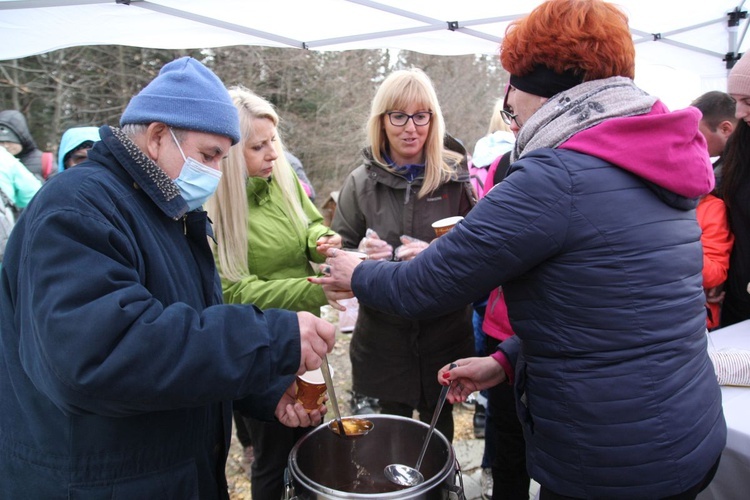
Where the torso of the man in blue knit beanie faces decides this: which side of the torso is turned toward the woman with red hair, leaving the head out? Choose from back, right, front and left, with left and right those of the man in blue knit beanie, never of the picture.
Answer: front

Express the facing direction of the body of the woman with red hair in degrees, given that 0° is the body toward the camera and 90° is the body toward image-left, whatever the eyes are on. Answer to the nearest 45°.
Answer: approximately 135°

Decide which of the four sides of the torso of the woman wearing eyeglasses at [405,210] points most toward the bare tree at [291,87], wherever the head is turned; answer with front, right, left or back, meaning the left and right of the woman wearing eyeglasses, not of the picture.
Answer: back

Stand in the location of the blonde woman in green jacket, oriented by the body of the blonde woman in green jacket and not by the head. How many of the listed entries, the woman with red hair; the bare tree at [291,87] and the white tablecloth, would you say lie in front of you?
2

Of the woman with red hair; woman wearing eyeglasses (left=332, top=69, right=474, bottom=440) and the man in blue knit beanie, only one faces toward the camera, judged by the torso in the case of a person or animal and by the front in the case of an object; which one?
the woman wearing eyeglasses

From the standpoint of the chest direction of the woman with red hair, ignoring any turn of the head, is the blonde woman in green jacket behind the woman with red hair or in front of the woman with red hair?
in front

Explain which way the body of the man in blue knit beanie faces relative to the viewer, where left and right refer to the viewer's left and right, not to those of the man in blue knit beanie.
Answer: facing to the right of the viewer

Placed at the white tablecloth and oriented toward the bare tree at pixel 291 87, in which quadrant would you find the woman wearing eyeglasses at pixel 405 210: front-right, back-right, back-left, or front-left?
front-left

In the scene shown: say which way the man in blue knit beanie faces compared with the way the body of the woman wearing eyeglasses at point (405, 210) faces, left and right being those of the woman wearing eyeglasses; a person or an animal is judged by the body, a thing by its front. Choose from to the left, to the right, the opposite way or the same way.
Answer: to the left

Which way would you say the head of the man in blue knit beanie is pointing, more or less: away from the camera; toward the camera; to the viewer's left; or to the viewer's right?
to the viewer's right

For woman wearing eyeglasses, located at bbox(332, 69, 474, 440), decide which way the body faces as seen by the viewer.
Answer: toward the camera

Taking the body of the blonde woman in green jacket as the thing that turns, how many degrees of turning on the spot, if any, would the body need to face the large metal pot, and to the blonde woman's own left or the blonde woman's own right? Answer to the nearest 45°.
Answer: approximately 45° to the blonde woman's own right
